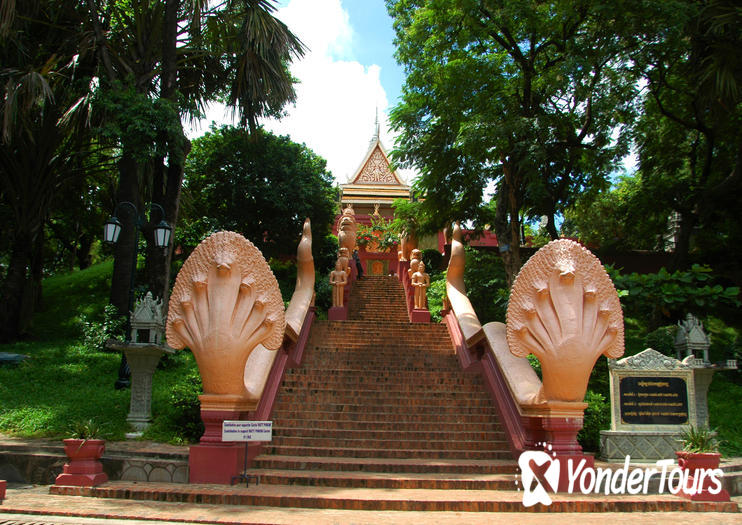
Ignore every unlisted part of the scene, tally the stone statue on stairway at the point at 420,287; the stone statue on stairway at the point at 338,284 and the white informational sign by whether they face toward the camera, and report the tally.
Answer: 3

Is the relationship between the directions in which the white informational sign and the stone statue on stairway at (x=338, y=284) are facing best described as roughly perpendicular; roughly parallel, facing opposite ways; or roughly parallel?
roughly parallel

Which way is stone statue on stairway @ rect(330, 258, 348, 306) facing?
toward the camera

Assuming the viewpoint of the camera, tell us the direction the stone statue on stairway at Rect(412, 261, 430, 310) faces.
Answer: facing the viewer

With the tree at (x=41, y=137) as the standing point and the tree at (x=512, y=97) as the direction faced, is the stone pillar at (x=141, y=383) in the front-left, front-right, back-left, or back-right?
front-right

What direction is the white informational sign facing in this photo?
toward the camera

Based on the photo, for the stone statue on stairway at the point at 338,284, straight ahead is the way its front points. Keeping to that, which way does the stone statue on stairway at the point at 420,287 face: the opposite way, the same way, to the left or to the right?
the same way

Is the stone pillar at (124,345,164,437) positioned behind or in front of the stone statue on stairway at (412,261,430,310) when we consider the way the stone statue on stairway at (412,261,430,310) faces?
in front

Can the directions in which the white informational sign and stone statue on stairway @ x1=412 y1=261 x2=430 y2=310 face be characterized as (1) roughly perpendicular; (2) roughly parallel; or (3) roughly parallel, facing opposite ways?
roughly parallel

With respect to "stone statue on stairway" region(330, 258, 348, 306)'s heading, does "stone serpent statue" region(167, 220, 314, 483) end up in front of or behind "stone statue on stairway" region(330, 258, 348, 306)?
in front

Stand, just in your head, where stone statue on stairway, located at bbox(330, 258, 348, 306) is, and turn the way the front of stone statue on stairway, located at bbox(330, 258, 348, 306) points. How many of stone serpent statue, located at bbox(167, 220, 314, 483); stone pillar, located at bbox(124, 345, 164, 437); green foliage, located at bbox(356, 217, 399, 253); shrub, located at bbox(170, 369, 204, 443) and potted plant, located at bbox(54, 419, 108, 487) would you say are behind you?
1

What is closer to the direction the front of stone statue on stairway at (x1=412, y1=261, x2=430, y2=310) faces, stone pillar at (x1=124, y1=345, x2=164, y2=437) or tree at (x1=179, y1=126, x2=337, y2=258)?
the stone pillar

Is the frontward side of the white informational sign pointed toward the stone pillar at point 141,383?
no

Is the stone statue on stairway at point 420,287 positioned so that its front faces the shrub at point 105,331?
no

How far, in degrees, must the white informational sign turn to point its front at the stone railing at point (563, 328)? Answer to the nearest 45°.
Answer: approximately 90° to its left

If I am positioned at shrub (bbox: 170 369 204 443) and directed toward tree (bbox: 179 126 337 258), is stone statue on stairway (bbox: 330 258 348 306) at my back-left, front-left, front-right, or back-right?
front-right

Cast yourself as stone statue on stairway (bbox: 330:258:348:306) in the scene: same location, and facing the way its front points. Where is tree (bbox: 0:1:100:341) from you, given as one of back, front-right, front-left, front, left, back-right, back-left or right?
right

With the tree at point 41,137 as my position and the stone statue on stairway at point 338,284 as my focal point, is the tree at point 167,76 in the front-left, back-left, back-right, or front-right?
front-right

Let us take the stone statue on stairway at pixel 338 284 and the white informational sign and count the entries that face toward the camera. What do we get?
2

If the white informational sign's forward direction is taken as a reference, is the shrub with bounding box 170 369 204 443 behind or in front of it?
behind
